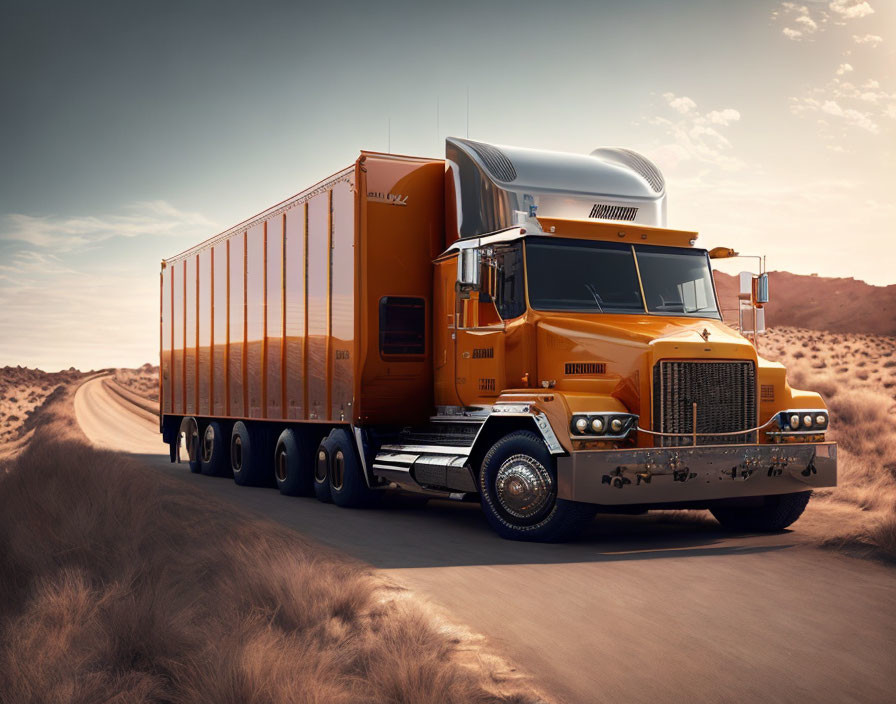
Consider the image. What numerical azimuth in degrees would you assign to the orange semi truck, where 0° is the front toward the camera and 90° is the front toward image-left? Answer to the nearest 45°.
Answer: approximately 315°
